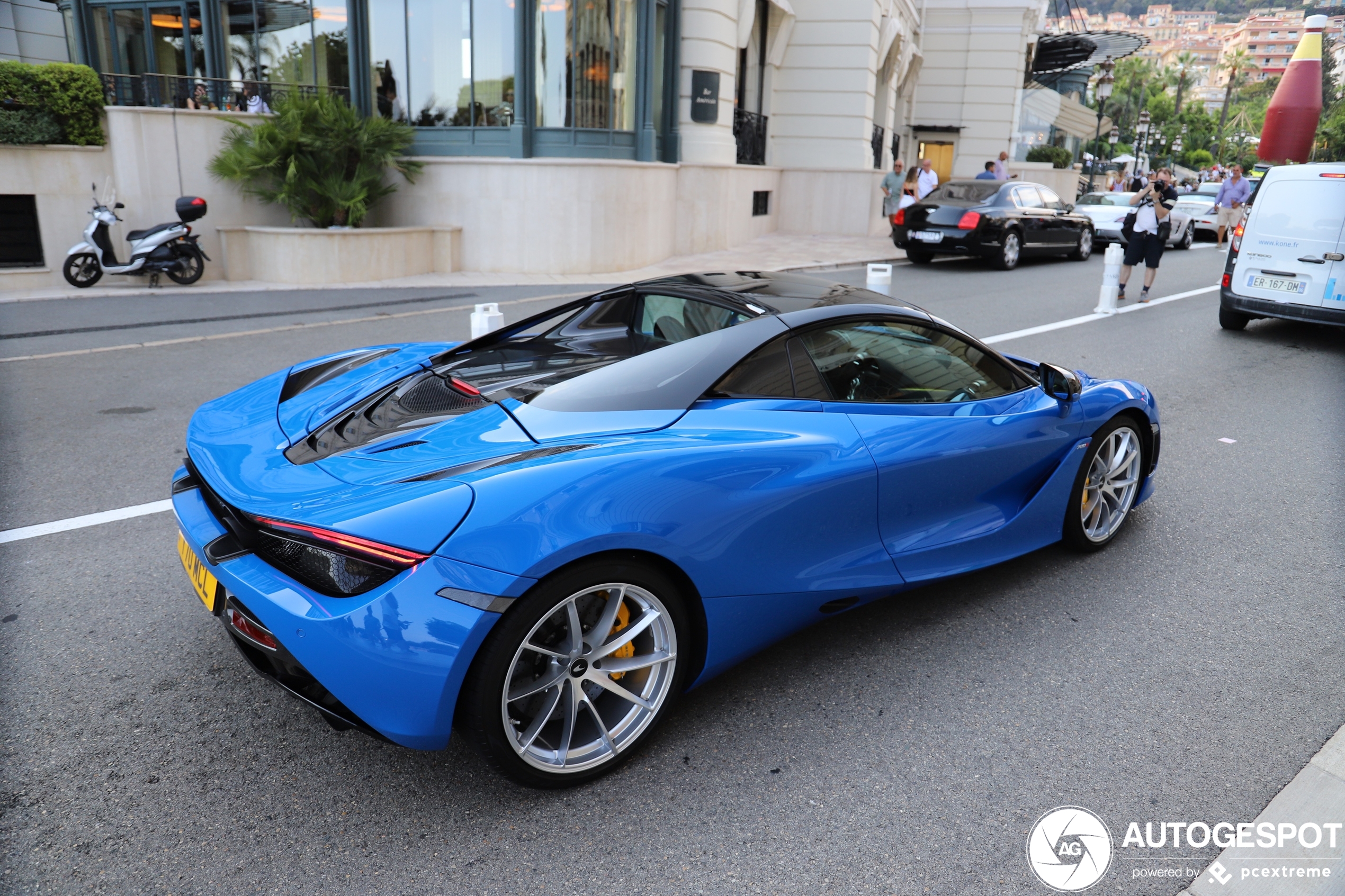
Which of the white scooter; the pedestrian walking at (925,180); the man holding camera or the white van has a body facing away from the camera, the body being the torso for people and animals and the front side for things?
the white van

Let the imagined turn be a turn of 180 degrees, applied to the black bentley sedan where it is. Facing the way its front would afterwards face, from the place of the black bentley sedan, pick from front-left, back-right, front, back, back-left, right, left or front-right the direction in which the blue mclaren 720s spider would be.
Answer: front-left

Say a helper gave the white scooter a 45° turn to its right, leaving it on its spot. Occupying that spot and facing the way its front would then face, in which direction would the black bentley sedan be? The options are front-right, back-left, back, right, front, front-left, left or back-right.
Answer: back-right

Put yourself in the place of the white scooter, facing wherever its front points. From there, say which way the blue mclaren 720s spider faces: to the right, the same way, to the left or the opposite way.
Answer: the opposite way

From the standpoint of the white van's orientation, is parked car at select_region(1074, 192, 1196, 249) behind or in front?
in front

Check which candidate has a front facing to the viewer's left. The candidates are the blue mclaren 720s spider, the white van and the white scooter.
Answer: the white scooter

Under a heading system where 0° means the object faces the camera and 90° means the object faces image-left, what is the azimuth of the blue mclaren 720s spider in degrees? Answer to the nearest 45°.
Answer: approximately 225°

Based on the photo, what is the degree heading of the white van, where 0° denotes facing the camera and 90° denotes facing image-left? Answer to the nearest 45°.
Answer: approximately 180°

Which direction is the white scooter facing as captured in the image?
to the viewer's left

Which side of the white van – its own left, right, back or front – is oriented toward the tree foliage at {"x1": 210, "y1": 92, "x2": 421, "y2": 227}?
left

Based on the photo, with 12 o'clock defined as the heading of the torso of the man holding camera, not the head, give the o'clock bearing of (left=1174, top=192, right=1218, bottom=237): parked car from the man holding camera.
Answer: The parked car is roughly at 6 o'clock from the man holding camera.

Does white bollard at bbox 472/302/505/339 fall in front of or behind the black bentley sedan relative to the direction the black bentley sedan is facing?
behind

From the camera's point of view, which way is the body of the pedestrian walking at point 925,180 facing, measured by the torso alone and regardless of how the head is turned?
toward the camera

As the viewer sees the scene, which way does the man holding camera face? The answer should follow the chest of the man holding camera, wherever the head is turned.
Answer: toward the camera

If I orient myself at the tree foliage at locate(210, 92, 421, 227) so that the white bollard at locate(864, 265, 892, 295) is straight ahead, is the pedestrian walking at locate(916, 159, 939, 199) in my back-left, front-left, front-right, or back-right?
front-left

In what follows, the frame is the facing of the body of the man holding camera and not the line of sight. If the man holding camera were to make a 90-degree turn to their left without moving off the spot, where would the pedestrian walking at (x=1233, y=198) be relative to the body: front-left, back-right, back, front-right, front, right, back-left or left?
left
